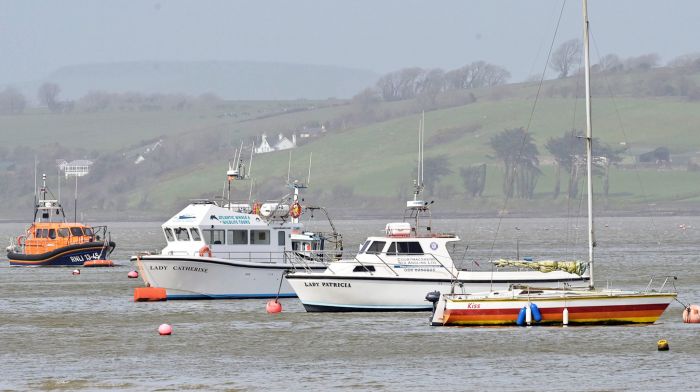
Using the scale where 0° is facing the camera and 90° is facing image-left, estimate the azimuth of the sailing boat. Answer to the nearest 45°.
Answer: approximately 270°
